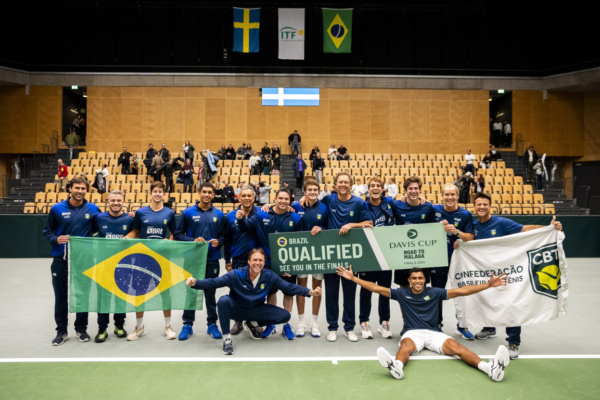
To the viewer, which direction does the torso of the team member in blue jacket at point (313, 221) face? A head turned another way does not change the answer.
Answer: toward the camera

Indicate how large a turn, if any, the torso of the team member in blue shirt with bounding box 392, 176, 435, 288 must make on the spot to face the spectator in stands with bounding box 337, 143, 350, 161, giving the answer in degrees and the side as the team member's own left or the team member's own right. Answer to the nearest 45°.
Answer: approximately 180°

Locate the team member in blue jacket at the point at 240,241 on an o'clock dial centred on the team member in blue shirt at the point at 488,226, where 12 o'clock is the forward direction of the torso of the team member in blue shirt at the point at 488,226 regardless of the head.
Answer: the team member in blue jacket at the point at 240,241 is roughly at 2 o'clock from the team member in blue shirt at the point at 488,226.

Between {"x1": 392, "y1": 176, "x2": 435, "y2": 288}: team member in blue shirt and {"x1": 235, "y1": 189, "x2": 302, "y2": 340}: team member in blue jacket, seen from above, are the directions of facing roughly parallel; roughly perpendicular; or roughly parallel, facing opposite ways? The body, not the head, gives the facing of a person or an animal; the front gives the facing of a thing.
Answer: roughly parallel

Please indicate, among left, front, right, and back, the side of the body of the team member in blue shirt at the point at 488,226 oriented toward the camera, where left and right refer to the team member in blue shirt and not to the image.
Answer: front

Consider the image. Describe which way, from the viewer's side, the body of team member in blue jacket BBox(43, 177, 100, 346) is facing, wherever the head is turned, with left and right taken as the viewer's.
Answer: facing the viewer

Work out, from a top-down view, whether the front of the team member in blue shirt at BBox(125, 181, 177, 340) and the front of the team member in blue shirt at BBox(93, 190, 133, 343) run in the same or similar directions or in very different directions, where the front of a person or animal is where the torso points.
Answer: same or similar directions

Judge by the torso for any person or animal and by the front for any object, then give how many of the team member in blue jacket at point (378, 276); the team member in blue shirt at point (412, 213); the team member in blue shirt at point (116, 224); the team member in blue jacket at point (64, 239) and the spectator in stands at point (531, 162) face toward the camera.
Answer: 5

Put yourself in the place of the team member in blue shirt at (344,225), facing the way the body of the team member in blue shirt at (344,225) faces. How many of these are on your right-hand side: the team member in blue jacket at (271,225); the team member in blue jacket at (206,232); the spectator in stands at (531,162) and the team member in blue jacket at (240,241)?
3

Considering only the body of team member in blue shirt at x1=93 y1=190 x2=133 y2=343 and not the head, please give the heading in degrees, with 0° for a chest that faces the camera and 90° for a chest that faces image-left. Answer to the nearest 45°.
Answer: approximately 0°

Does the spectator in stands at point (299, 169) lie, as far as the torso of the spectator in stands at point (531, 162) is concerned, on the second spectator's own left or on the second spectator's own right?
on the second spectator's own right

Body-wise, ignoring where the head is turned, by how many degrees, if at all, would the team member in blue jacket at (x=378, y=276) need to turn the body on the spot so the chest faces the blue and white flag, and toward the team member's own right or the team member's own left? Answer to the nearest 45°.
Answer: approximately 180°

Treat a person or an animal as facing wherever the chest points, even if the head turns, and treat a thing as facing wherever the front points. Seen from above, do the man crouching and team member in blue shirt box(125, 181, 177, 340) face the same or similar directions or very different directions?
same or similar directions

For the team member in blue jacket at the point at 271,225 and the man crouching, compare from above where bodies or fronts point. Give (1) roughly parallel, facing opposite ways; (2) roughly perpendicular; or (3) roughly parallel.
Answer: roughly parallel

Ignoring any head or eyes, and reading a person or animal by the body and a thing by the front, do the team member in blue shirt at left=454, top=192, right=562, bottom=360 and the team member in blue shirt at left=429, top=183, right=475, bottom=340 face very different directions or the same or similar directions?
same or similar directions

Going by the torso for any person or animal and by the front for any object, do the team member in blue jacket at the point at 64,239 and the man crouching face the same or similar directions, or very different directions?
same or similar directions

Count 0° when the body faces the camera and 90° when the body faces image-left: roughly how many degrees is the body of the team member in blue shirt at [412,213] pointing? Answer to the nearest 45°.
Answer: approximately 0°
